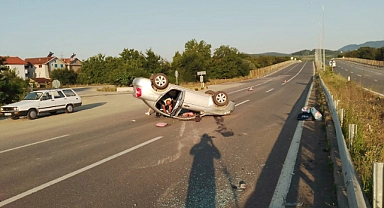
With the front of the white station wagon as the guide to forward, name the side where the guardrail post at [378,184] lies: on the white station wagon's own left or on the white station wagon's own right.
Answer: on the white station wagon's own left

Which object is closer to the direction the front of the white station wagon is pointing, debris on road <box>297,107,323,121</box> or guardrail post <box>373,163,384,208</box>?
the guardrail post

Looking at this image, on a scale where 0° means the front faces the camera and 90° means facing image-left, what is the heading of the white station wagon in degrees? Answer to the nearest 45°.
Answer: approximately 45°

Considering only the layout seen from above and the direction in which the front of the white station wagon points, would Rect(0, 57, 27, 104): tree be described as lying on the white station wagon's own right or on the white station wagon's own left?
on the white station wagon's own right
